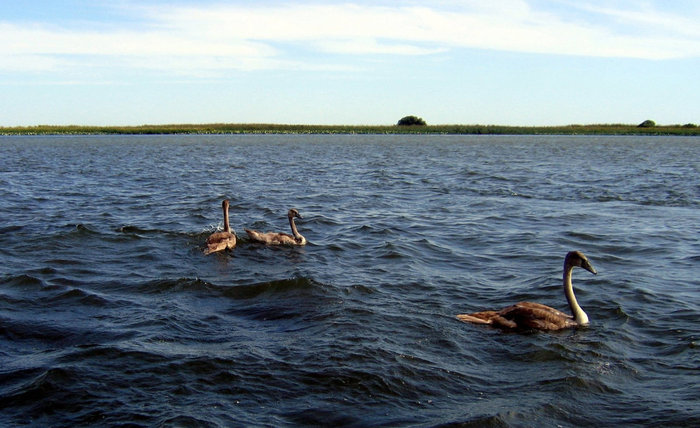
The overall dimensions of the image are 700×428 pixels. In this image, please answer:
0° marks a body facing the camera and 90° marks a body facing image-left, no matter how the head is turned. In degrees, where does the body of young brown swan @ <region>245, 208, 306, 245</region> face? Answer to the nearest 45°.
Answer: approximately 270°
